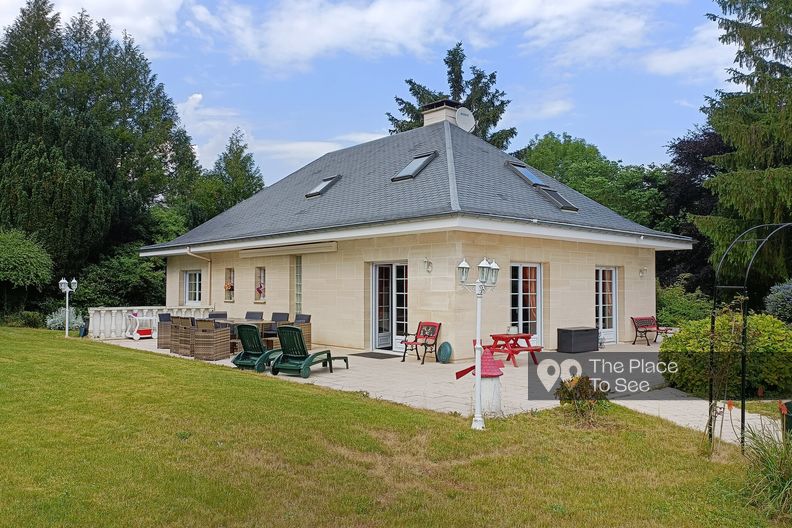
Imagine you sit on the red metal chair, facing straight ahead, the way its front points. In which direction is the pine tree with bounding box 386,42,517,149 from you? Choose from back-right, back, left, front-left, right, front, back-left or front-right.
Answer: back-right

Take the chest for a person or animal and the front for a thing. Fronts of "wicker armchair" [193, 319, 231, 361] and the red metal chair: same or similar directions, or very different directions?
very different directions

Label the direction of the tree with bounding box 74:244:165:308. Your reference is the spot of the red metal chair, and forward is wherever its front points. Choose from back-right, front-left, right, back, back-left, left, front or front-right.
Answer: right

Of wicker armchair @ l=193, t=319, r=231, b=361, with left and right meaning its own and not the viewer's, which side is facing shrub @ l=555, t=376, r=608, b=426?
right

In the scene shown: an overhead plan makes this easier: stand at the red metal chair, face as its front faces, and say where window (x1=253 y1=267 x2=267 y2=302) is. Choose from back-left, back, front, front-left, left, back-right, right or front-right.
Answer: right

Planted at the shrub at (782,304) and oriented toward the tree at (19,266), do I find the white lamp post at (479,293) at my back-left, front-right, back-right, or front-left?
front-left

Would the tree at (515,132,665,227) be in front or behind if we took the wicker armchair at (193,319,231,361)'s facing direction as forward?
in front

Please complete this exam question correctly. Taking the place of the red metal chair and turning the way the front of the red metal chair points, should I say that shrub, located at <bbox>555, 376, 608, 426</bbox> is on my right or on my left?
on my left

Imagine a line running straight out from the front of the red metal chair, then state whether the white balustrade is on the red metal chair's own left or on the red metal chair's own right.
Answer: on the red metal chair's own right

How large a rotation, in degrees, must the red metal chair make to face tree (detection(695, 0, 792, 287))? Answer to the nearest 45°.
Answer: approximately 180°

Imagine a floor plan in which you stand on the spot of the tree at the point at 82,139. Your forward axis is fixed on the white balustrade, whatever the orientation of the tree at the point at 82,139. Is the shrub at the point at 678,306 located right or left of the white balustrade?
left

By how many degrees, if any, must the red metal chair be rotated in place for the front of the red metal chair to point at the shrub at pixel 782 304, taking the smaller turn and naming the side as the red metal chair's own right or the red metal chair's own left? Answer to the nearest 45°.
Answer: approximately 135° to the red metal chair's own left

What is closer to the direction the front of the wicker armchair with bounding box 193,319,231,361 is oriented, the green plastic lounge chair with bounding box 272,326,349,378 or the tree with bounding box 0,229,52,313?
the tree

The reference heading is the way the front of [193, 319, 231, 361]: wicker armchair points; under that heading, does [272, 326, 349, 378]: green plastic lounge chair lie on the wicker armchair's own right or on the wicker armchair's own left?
on the wicker armchair's own right

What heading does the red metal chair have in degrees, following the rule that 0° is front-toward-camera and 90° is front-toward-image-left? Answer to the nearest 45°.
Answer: approximately 45°

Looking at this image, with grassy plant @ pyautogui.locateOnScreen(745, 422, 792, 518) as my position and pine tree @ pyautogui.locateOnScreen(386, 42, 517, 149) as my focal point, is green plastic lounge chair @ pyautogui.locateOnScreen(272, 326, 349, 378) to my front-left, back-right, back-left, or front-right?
front-left

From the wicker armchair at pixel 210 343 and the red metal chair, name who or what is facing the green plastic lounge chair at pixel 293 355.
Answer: the red metal chair
